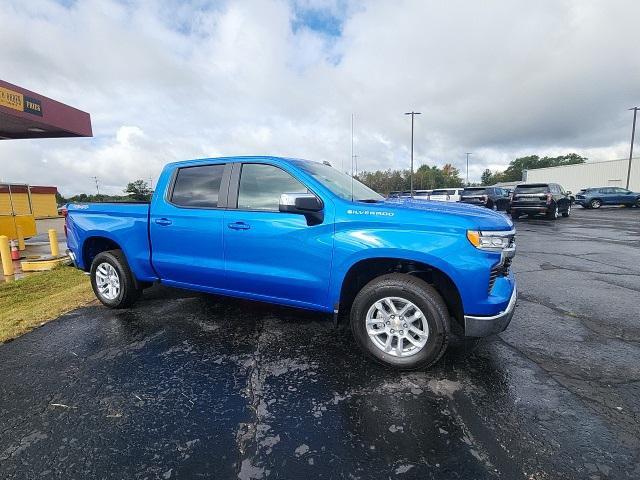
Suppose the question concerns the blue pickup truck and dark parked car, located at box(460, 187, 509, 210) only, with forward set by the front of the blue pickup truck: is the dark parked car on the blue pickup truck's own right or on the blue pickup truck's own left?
on the blue pickup truck's own left

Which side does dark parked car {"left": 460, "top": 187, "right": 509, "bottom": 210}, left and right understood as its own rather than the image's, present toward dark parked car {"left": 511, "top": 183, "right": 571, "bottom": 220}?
right

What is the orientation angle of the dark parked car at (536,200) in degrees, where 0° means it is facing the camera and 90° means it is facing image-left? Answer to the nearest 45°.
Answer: approximately 225°

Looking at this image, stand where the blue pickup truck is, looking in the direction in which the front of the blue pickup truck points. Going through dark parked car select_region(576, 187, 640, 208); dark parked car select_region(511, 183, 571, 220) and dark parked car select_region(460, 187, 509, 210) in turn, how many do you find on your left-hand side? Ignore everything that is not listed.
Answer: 3

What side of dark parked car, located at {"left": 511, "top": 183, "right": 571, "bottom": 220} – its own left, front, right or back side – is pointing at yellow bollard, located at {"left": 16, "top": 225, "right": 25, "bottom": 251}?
back

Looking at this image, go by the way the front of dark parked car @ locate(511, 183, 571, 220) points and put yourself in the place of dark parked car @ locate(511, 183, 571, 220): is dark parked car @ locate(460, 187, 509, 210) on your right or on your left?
on your left

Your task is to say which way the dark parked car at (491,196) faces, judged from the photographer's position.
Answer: facing away from the viewer and to the right of the viewer

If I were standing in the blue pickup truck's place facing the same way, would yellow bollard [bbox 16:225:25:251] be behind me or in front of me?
behind

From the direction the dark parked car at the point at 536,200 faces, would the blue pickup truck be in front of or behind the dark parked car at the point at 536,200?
behind

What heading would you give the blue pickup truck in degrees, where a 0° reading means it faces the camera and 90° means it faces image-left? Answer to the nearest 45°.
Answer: approximately 315°

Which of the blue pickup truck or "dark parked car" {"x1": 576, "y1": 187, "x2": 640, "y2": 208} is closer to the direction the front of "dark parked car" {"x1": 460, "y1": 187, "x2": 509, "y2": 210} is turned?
the dark parked car
